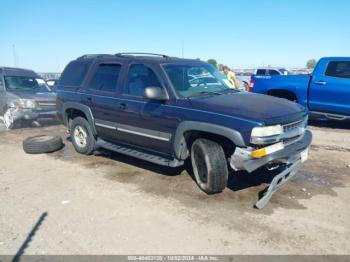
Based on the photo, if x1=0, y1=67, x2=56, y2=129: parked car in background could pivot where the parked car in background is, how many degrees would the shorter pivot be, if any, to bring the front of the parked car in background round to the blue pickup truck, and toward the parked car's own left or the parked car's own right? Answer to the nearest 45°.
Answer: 0° — it already faces it

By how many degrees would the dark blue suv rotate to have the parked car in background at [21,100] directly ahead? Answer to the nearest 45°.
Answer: approximately 180°

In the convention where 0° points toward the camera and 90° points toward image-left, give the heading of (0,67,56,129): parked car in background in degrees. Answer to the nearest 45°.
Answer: approximately 315°

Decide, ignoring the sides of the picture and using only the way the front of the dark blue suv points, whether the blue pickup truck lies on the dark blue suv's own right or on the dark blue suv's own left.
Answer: on the dark blue suv's own left

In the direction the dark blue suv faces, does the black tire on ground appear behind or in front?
behind

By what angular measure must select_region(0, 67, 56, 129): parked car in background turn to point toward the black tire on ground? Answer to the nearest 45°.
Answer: approximately 45° to its right

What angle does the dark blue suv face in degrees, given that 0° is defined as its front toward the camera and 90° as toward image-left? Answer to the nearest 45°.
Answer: approximately 315°

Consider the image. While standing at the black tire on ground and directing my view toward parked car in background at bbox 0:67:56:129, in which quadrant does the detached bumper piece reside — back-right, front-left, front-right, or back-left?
back-right

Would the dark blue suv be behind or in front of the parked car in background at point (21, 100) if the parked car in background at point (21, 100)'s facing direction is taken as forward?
in front
